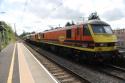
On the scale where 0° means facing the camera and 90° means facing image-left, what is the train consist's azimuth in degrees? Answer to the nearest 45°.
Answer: approximately 315°
